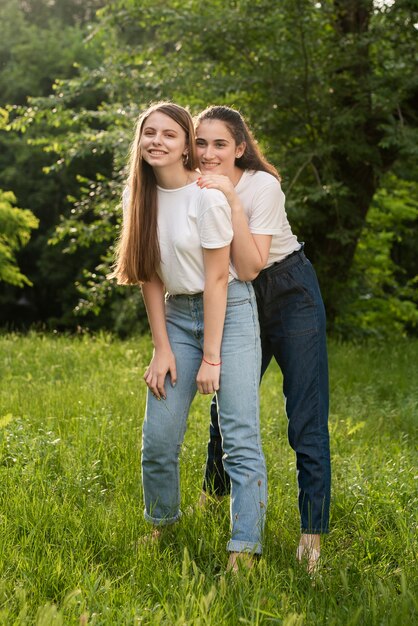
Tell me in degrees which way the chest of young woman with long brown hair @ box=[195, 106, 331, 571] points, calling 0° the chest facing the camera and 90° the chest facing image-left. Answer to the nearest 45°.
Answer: approximately 45°

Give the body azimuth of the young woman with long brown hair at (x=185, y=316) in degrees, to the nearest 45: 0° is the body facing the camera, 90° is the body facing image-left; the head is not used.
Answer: approximately 45°

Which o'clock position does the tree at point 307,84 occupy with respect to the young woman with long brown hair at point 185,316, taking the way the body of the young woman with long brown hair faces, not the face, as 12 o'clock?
The tree is roughly at 5 o'clock from the young woman with long brown hair.

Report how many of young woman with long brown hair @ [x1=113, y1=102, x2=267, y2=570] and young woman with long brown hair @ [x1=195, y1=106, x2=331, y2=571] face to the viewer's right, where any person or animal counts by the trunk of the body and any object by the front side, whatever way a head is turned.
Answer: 0

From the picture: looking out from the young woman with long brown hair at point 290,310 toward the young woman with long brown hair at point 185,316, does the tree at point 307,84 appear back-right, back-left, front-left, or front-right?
back-right

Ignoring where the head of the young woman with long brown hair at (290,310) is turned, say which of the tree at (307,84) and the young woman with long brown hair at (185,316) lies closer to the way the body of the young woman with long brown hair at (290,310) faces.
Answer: the young woman with long brown hair
